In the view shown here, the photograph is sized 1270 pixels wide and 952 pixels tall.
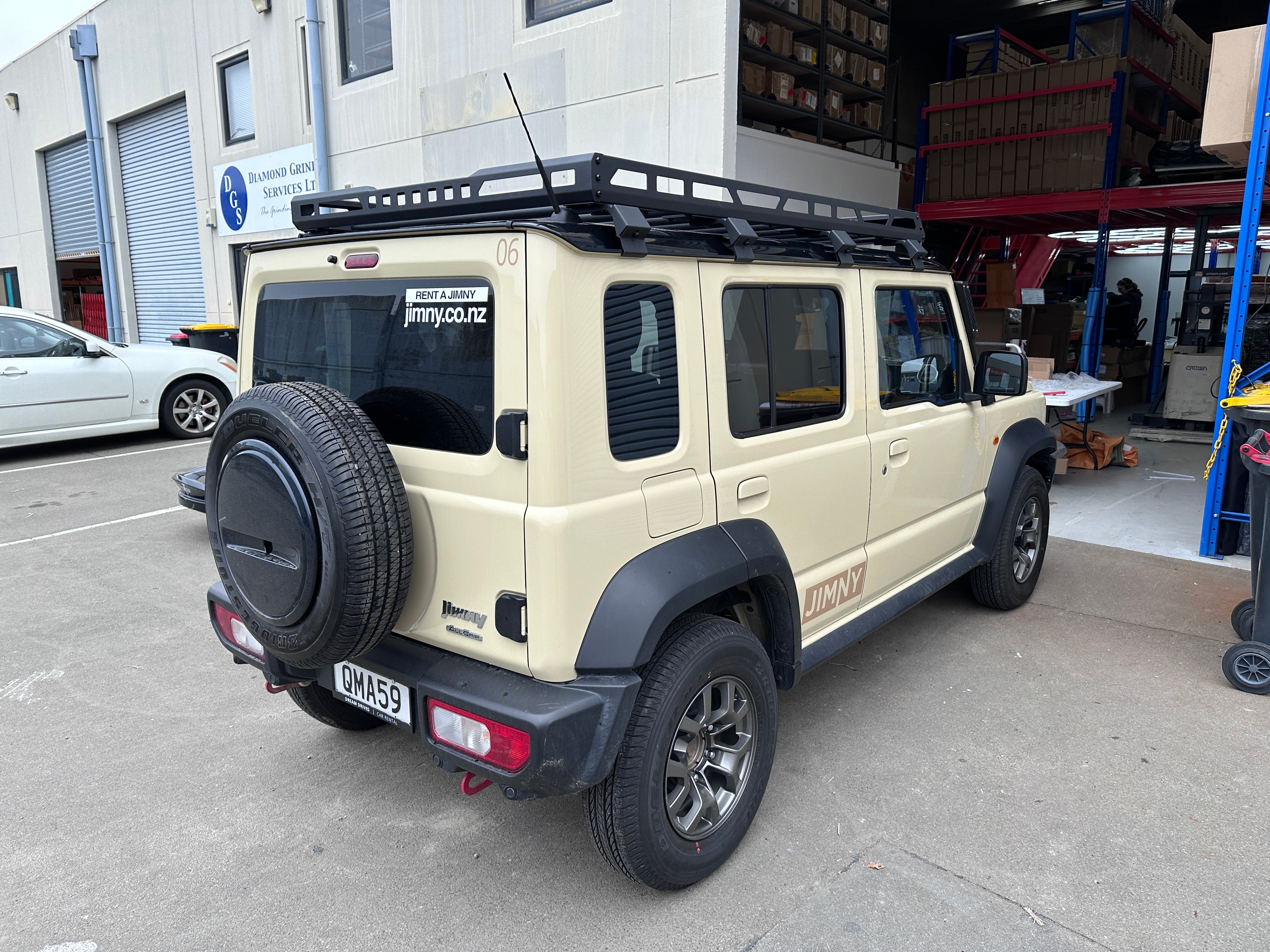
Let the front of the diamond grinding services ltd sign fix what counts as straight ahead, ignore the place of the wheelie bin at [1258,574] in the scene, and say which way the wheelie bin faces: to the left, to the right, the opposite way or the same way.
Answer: to the left

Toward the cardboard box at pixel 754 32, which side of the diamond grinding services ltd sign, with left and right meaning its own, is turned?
left

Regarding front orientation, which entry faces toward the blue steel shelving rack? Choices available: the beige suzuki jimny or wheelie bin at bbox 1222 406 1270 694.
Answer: the beige suzuki jimny

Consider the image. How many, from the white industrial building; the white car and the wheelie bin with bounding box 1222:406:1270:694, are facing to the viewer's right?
2

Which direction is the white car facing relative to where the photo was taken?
to the viewer's right

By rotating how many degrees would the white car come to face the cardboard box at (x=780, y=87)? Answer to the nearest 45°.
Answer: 0° — it already faces it

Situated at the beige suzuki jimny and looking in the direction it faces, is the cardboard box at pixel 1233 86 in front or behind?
in front

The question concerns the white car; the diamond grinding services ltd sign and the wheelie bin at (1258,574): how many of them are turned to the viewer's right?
2

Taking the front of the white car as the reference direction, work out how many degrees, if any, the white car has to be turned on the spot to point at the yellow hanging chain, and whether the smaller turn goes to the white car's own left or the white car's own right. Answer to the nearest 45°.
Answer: approximately 45° to the white car's own right

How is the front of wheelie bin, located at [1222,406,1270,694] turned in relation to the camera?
facing to the right of the viewer

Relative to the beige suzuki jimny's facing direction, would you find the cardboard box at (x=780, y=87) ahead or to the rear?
ahead

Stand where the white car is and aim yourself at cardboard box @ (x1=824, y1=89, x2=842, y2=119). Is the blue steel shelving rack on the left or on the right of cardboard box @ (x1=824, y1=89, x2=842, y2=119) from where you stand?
right

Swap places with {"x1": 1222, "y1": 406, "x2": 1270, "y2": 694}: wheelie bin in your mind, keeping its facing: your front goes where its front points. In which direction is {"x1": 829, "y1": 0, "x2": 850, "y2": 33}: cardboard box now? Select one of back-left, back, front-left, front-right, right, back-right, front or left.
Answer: back-left

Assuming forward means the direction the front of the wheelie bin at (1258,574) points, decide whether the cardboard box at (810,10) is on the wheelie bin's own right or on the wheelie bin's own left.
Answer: on the wheelie bin's own left

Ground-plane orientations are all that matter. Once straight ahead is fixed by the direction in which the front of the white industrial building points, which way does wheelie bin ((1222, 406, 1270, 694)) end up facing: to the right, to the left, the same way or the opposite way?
to the left
